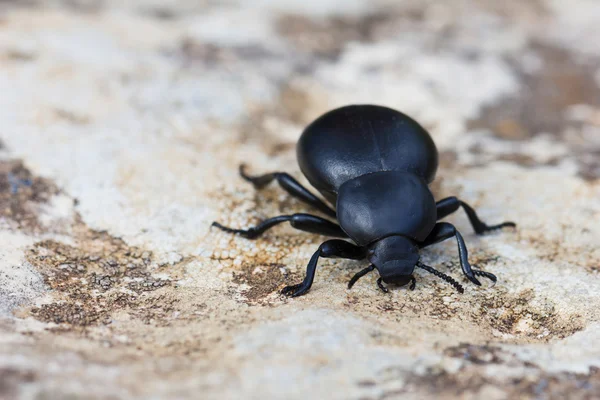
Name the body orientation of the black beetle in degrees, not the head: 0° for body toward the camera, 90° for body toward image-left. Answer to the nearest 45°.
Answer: approximately 0°
